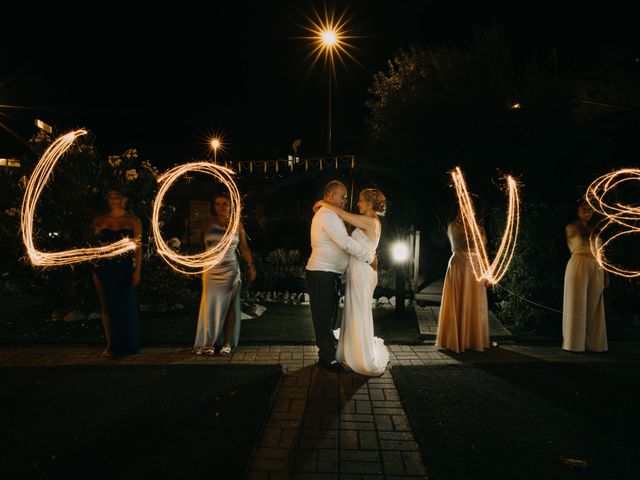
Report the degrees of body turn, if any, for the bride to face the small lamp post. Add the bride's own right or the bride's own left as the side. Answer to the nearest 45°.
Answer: approximately 90° to the bride's own right

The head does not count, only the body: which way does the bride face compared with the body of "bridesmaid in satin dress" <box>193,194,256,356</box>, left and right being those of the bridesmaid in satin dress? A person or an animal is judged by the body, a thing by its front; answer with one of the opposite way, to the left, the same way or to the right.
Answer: to the right

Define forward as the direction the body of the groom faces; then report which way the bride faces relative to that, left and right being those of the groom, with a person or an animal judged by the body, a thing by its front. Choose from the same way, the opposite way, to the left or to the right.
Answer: the opposite way

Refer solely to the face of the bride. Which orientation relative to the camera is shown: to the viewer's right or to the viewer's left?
to the viewer's left

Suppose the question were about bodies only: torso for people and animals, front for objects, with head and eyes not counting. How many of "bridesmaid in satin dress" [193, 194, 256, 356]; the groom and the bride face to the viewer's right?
1

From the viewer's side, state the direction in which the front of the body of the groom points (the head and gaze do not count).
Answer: to the viewer's right

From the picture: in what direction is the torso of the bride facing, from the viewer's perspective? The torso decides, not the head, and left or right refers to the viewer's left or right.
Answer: facing to the left of the viewer

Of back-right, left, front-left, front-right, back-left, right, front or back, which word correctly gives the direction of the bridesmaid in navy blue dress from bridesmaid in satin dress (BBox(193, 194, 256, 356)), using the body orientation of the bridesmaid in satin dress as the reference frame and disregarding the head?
right
